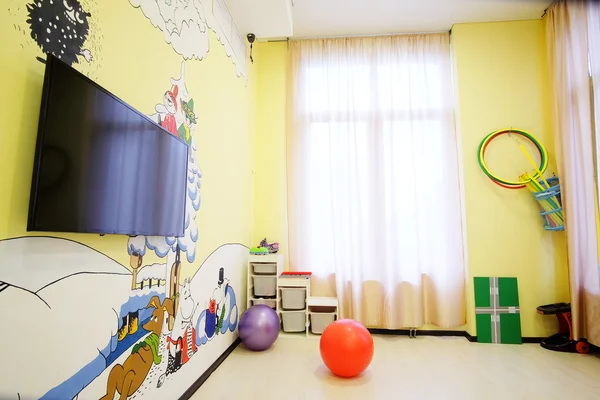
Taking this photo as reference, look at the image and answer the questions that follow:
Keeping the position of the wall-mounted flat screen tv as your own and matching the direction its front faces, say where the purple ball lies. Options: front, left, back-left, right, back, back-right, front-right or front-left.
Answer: left

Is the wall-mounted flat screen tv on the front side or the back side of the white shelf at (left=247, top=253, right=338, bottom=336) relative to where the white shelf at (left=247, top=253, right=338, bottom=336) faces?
on the front side

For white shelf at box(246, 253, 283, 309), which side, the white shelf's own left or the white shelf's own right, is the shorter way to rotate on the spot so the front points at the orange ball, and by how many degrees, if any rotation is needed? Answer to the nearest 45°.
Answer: approximately 45° to the white shelf's own left

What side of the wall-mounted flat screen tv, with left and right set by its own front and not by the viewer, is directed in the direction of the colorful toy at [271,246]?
left

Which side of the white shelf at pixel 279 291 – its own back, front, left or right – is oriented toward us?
front

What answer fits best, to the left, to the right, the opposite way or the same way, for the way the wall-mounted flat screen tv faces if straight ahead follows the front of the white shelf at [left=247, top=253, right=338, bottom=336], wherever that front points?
to the left

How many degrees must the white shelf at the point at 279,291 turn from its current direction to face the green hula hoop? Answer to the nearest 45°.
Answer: approximately 90° to its left

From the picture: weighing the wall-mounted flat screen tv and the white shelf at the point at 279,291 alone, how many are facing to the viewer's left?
0

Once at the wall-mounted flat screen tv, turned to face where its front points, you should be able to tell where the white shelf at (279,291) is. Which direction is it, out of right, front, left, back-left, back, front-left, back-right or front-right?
left

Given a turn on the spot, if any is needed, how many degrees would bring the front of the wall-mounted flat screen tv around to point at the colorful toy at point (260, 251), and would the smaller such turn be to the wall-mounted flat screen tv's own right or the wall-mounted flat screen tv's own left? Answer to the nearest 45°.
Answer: approximately 90° to the wall-mounted flat screen tv's own left

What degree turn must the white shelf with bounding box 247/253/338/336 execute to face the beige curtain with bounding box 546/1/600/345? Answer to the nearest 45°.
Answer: approximately 90° to its left

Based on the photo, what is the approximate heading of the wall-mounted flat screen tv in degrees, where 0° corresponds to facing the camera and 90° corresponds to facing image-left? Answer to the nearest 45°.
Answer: approximately 315°
